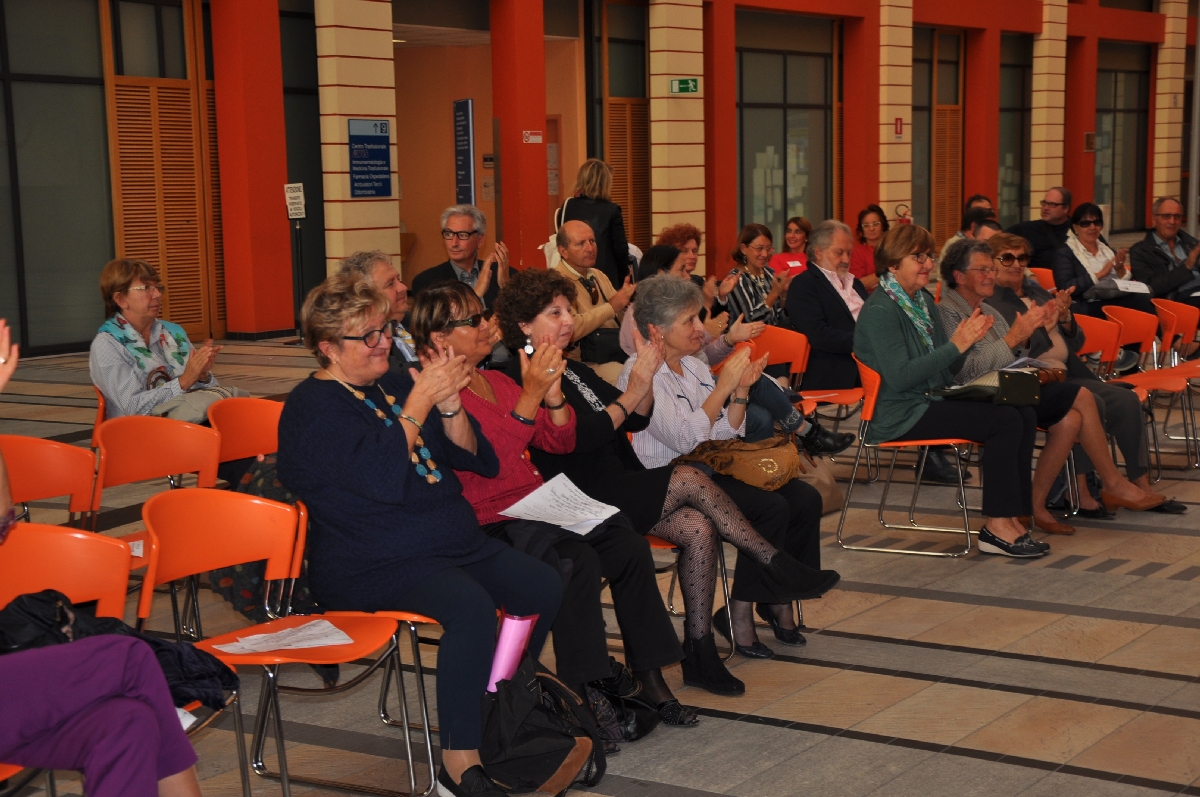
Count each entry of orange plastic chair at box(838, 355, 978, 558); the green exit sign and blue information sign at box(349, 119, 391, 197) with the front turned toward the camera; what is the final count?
2

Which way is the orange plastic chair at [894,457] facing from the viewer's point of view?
to the viewer's right

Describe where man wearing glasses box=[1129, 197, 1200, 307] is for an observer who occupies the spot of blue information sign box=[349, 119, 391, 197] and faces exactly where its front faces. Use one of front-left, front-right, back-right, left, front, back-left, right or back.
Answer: front-left

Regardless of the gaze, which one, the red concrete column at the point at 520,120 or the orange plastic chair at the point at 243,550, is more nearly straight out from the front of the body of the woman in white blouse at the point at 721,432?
the orange plastic chair

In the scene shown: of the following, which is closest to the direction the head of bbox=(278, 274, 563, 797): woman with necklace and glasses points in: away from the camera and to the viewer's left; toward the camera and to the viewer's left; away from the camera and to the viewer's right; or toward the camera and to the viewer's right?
toward the camera and to the viewer's right

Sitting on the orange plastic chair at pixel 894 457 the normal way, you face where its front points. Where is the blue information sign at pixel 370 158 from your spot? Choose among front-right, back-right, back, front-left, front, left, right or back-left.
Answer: back-left

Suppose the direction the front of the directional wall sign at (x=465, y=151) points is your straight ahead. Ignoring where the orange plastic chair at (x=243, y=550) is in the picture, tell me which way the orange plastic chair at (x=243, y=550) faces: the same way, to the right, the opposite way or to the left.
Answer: to the left

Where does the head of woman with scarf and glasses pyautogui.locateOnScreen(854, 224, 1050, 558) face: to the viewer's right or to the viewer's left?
to the viewer's right

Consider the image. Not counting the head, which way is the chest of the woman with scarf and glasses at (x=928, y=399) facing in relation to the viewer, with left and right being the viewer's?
facing to the right of the viewer

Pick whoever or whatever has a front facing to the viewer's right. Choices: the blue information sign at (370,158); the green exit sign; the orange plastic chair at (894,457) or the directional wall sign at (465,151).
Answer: the orange plastic chair

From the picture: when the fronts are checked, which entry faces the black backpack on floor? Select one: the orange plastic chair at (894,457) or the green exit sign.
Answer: the green exit sign

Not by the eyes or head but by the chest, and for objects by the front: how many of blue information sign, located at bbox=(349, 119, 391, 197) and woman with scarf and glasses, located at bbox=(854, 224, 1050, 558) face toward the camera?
1
